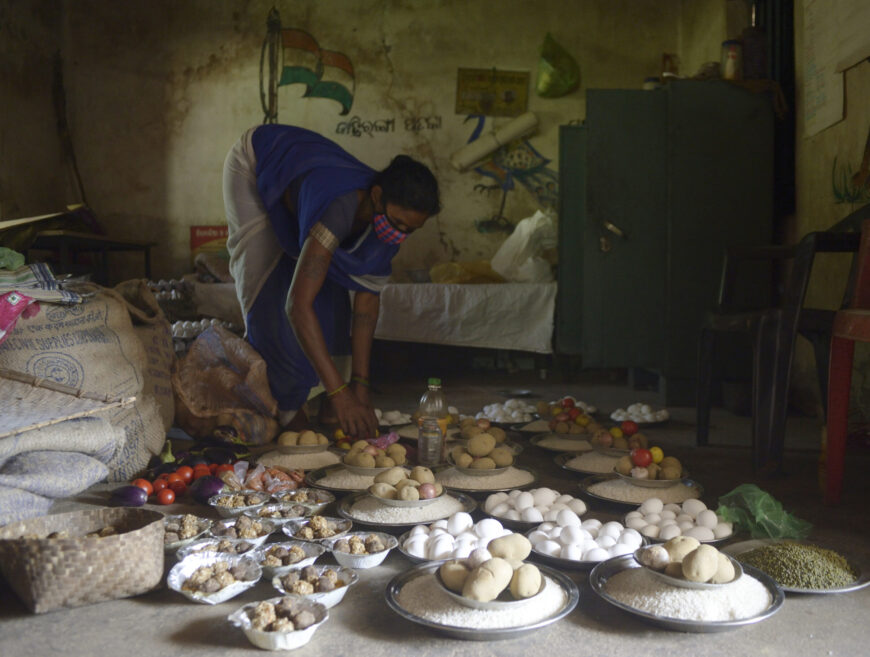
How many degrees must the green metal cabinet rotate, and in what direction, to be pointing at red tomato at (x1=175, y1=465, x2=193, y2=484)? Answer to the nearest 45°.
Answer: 0° — it already faces it

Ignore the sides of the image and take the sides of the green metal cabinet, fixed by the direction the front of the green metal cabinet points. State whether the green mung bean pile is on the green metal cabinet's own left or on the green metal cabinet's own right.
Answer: on the green metal cabinet's own left

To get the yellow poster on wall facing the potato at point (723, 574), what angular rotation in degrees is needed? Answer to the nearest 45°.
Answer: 0° — it already faces it

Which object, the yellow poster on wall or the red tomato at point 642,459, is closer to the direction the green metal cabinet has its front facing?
the red tomato

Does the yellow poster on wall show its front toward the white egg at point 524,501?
yes

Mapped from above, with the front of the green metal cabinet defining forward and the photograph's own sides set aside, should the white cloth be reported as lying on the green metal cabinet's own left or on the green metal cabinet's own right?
on the green metal cabinet's own right

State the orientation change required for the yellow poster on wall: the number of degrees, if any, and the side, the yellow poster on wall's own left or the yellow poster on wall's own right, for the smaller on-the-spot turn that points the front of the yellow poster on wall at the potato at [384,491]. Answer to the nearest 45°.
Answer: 0° — it already faces it

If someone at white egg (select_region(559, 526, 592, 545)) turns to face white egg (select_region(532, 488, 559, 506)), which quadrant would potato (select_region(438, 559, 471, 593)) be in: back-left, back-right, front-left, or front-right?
back-left

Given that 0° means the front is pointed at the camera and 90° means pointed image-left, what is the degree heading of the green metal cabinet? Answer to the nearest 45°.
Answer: approximately 45°

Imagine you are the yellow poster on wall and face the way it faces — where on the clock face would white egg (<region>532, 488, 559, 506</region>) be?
The white egg is roughly at 12 o'clock from the yellow poster on wall.

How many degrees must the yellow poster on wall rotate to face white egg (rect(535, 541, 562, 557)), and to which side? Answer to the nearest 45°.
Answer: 0° — it already faces it

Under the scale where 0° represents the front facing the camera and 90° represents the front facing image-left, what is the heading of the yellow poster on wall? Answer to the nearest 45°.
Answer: approximately 0°
